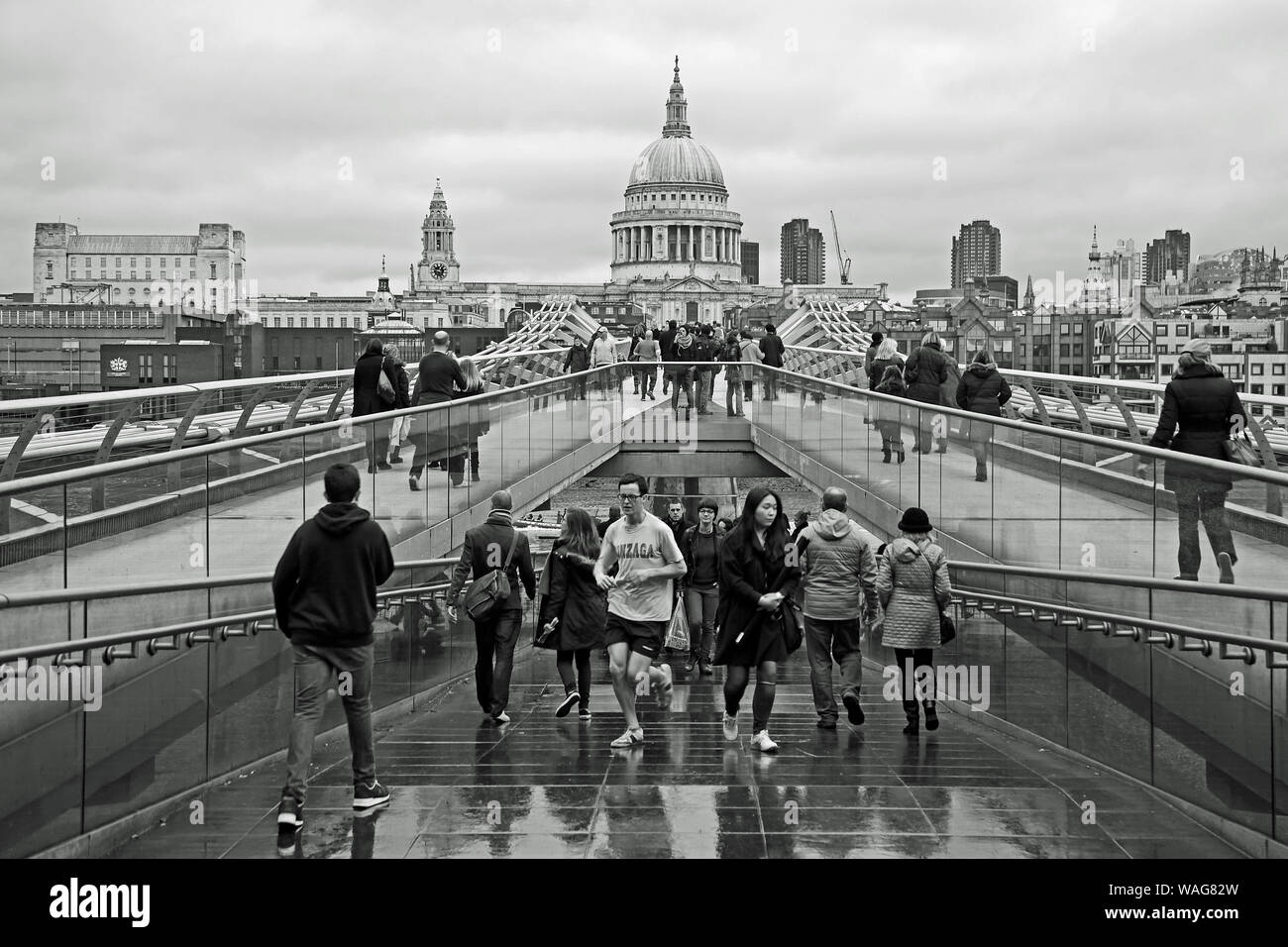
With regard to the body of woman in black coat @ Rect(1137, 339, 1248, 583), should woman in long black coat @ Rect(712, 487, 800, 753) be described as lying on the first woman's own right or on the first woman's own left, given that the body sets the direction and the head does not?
on the first woman's own left

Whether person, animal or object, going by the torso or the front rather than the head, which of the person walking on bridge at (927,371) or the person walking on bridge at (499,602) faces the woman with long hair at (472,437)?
the person walking on bridge at (499,602)

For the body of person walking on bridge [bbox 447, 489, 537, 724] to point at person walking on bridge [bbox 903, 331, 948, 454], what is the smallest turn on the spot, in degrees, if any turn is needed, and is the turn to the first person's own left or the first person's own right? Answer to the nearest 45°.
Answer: approximately 45° to the first person's own right

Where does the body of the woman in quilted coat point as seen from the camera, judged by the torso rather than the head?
away from the camera

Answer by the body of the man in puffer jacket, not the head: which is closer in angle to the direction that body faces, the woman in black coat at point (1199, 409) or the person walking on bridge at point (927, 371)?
the person walking on bridge

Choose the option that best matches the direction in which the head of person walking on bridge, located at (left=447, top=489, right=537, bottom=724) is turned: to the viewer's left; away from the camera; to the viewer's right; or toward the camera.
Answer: away from the camera

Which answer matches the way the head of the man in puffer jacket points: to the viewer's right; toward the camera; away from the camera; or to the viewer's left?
away from the camera

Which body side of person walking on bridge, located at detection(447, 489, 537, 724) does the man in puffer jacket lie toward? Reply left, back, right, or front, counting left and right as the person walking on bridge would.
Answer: right

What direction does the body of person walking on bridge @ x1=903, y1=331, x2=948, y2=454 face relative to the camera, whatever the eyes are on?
away from the camera

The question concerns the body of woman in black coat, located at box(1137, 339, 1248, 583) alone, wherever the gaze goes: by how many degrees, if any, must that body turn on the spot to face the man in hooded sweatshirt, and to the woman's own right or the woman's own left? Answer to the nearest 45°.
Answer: approximately 135° to the woman's own left

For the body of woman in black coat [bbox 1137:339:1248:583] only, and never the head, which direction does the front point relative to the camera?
away from the camera

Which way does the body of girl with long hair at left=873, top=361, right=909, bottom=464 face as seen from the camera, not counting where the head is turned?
away from the camera
